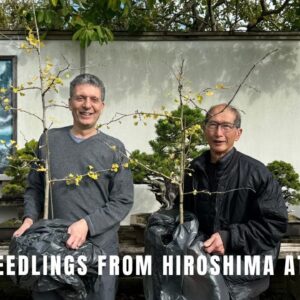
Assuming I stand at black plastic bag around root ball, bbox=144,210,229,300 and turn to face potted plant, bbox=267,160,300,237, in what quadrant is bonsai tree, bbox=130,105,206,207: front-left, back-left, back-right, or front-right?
front-left

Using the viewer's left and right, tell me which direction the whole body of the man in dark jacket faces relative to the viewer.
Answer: facing the viewer and to the left of the viewer

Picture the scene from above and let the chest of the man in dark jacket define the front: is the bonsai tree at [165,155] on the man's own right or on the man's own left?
on the man's own right
